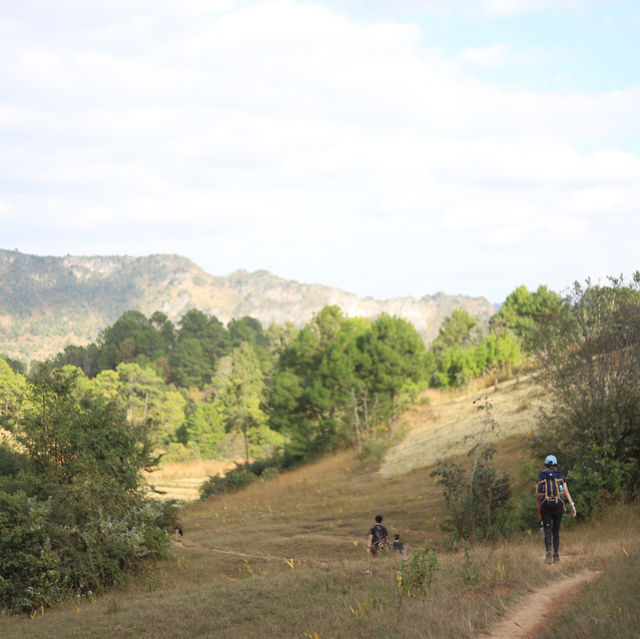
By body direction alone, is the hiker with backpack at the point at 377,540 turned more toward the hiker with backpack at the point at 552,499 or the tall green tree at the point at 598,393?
the tall green tree

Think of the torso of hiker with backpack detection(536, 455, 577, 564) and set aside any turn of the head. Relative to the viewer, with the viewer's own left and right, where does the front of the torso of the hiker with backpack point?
facing away from the viewer

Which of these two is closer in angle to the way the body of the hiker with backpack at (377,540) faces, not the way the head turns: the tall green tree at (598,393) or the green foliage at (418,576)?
the tall green tree

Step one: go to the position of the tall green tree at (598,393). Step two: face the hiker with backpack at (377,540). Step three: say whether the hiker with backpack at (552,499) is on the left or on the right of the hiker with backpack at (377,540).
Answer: left

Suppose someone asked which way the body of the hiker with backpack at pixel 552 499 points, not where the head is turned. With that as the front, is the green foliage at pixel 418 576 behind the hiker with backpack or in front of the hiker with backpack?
behind

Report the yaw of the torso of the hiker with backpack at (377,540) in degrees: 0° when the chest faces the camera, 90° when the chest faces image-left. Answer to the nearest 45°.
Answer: approximately 180°

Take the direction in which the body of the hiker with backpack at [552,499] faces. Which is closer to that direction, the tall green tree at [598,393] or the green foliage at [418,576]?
the tall green tree

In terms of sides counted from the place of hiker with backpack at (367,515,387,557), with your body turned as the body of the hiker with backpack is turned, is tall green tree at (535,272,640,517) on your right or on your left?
on your right

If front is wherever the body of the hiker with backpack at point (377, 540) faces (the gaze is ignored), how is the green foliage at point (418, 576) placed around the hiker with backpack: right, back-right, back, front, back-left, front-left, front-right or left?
back

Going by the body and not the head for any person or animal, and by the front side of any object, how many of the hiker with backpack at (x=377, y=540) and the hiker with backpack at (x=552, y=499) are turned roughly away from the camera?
2

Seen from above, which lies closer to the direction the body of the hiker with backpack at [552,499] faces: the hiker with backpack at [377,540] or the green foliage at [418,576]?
the hiker with backpack
